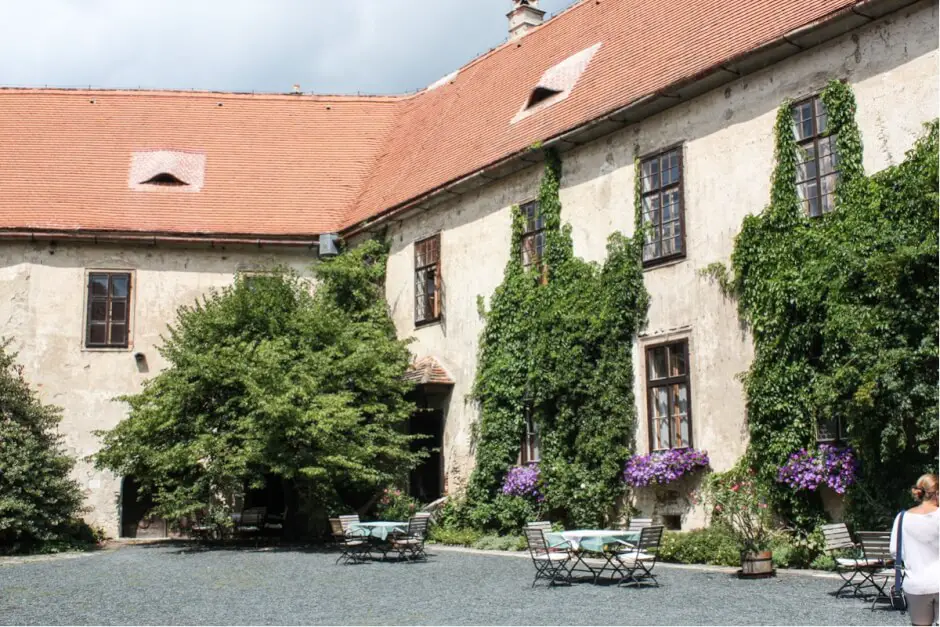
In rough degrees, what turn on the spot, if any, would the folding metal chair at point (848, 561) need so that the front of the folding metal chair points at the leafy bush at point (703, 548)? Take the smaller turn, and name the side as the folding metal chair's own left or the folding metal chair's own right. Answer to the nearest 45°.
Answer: approximately 180°

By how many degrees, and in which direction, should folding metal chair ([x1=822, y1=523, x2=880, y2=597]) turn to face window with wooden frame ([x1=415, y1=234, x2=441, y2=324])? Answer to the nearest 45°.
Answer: approximately 180°

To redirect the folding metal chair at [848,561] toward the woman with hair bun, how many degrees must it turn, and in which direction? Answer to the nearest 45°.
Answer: approximately 45° to its right

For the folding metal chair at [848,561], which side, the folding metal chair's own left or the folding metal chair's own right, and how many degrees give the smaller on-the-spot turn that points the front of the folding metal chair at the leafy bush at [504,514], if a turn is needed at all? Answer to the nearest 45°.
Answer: approximately 180°

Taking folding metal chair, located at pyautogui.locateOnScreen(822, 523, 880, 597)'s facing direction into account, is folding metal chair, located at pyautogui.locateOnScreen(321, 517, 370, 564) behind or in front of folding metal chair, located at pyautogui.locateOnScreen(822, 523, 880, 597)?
behind

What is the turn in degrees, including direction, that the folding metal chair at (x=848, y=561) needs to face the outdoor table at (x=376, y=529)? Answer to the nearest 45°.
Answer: approximately 135° to its right

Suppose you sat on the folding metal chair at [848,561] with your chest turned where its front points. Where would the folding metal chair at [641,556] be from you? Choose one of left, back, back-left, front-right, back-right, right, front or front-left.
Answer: back-right

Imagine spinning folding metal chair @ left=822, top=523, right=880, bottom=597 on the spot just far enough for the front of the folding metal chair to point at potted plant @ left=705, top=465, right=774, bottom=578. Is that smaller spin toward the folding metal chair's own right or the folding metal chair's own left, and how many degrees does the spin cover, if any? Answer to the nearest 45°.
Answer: approximately 180°

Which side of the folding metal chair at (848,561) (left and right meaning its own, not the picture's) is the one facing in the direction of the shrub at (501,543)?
back

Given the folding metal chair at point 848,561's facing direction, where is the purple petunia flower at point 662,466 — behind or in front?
behind

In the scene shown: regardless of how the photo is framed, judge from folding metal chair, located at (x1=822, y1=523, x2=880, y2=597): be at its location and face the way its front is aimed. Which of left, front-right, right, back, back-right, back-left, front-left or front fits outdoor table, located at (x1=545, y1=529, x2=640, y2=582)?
back-right

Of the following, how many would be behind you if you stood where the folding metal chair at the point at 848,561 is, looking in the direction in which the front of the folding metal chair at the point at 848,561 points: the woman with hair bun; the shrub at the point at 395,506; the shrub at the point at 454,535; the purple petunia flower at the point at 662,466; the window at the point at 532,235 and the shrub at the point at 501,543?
5

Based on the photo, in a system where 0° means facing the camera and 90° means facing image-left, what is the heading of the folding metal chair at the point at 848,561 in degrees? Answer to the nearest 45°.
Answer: approximately 315°

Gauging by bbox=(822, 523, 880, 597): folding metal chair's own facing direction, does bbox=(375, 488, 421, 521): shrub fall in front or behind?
behind

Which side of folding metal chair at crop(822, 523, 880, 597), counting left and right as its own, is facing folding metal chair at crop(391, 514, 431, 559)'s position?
back

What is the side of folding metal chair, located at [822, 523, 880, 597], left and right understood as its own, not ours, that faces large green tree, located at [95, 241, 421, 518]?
back
